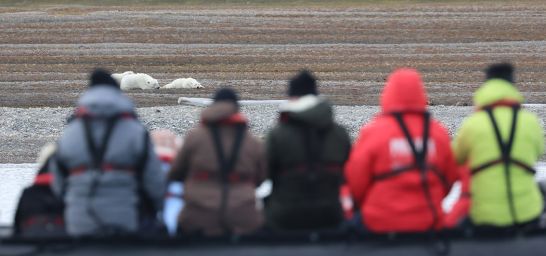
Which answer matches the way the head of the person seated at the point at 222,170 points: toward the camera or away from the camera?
away from the camera

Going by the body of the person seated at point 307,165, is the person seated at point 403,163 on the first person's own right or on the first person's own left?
on the first person's own right

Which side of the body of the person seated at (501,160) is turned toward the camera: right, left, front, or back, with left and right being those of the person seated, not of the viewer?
back

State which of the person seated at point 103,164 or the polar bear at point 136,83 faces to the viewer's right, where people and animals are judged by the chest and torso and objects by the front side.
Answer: the polar bear

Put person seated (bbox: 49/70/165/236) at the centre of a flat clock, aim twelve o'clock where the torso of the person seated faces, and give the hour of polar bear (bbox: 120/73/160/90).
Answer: The polar bear is roughly at 12 o'clock from the person seated.

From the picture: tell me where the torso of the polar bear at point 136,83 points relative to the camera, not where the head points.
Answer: to the viewer's right

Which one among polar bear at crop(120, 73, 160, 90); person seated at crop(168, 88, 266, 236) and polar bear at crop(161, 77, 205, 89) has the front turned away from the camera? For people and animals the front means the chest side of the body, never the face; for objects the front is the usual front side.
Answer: the person seated

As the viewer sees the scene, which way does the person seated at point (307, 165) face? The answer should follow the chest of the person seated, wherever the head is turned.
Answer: away from the camera

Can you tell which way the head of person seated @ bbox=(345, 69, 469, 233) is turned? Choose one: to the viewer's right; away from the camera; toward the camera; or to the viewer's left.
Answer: away from the camera

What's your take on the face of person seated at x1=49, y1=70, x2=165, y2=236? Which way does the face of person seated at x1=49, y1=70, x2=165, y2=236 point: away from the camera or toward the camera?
away from the camera

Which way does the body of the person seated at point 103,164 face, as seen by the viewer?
away from the camera

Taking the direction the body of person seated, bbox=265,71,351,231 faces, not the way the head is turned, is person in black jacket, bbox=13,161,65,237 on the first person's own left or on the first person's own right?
on the first person's own left

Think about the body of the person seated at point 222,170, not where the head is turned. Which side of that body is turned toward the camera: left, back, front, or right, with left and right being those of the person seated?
back
